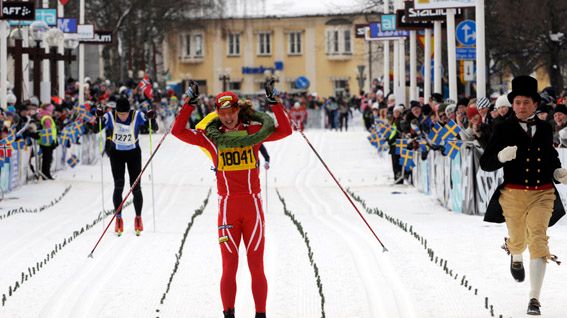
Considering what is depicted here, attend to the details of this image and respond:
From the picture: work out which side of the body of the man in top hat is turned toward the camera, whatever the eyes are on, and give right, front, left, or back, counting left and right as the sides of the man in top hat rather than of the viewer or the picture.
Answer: front

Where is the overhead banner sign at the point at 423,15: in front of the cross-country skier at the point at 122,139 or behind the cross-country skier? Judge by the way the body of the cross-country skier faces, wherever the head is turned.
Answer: behind

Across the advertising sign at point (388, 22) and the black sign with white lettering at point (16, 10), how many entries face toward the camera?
2

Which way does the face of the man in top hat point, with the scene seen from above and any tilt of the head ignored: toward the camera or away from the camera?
toward the camera

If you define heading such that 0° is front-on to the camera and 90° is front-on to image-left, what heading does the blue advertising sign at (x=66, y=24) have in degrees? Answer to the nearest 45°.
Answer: approximately 0°

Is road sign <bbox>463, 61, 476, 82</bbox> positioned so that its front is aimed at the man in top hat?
yes

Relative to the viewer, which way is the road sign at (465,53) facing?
toward the camera

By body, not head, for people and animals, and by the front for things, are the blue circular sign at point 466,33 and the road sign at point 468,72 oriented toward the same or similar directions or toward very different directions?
same or similar directions

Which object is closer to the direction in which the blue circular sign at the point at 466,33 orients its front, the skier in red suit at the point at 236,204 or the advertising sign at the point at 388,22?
the skier in red suit

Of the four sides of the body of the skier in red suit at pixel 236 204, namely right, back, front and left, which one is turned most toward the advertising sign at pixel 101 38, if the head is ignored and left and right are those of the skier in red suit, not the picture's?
back

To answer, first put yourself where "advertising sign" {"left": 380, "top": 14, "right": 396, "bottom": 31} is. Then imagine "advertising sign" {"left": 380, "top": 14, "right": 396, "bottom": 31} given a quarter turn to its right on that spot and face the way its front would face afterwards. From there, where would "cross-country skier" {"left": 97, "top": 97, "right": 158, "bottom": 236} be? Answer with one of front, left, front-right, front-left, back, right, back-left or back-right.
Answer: left

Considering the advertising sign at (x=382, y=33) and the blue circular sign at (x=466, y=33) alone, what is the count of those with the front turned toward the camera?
2

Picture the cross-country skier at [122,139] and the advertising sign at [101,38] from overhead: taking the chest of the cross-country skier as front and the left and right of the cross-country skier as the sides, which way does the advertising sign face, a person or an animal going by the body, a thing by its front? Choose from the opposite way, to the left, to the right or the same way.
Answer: the same way

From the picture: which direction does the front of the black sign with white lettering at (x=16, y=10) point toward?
toward the camera

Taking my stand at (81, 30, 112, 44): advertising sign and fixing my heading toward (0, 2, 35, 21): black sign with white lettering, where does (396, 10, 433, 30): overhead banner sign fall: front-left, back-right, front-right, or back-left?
front-left

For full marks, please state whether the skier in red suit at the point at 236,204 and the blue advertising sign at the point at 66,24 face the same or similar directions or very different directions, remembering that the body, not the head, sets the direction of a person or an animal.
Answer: same or similar directions
